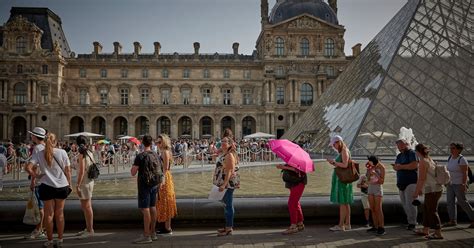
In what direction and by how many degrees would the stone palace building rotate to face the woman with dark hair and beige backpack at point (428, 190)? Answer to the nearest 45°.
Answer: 0° — it already faces them

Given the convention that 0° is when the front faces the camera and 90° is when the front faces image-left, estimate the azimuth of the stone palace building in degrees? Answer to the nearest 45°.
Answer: approximately 0°

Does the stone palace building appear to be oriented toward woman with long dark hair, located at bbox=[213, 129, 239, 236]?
yes

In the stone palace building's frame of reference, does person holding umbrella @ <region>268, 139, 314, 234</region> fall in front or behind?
in front
